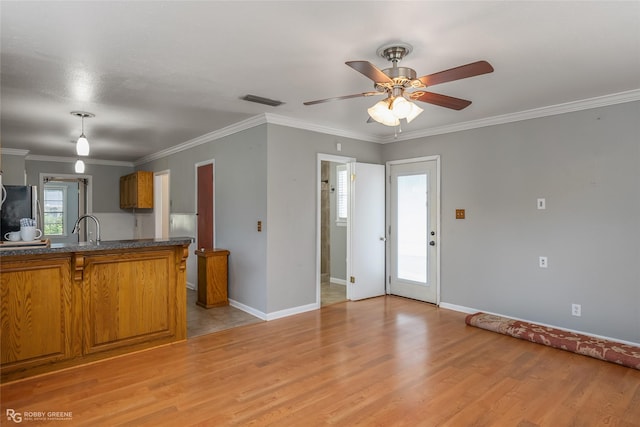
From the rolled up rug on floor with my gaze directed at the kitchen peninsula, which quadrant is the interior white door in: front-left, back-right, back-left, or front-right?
front-right

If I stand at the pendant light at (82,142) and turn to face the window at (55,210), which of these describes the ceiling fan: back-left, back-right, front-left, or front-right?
back-right

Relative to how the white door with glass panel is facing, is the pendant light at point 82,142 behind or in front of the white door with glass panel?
in front

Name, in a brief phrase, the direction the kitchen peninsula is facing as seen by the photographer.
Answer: facing the viewer and to the right of the viewer

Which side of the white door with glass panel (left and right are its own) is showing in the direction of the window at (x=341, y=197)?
right

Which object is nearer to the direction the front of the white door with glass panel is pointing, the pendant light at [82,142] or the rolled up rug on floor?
the pendant light

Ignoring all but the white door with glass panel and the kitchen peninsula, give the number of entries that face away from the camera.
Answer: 0

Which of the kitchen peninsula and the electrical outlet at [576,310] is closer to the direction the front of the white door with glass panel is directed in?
the kitchen peninsula

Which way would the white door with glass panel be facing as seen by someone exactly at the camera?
facing the viewer and to the left of the viewer

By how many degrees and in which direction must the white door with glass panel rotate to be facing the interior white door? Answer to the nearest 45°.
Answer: approximately 45° to its right

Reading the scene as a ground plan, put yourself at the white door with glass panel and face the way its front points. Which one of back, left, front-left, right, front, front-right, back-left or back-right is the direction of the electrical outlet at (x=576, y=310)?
left

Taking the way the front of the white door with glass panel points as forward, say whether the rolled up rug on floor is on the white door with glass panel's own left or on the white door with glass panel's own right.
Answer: on the white door with glass panel's own left

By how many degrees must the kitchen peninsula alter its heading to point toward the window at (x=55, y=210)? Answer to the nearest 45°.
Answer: approximately 135° to its left
